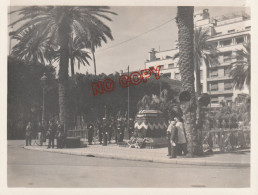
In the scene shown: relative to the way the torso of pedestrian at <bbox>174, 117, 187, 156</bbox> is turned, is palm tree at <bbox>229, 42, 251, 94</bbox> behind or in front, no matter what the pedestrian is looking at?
in front
